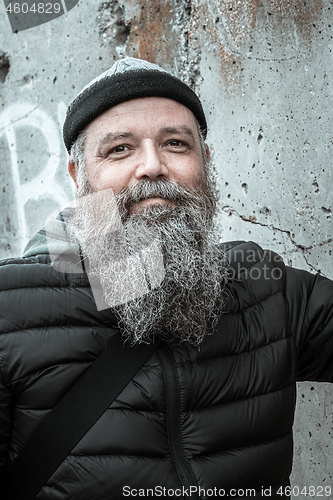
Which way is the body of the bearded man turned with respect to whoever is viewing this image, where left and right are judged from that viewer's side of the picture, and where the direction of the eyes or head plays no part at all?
facing the viewer

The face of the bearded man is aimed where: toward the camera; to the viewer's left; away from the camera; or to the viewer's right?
toward the camera
